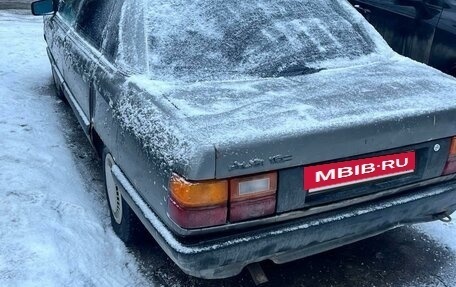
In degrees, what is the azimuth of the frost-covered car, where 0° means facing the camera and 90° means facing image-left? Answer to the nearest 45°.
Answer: approximately 135°

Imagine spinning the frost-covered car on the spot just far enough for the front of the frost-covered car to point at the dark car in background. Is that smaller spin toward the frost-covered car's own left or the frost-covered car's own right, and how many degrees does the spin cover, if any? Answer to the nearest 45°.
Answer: approximately 90° to the frost-covered car's own right
